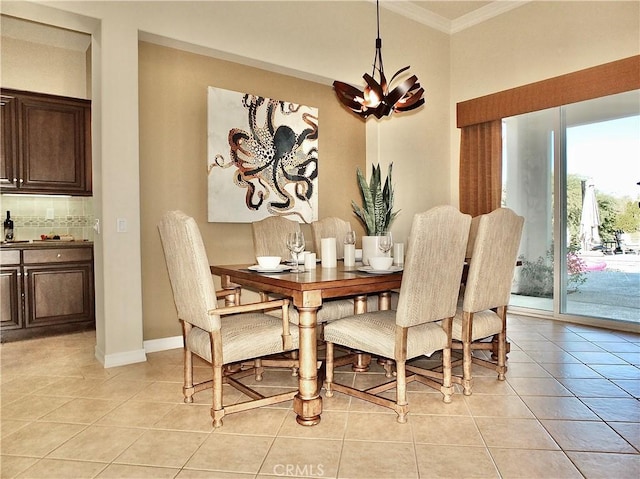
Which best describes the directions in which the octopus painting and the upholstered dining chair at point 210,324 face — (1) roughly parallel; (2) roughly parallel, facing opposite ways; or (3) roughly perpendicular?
roughly perpendicular

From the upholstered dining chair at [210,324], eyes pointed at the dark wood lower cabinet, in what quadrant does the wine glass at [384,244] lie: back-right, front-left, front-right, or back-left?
back-right

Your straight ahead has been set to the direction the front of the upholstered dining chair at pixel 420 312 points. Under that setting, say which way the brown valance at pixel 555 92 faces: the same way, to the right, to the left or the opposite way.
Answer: to the left

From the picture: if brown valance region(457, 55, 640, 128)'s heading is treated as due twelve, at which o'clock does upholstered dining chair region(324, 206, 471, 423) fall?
The upholstered dining chair is roughly at 11 o'clock from the brown valance.

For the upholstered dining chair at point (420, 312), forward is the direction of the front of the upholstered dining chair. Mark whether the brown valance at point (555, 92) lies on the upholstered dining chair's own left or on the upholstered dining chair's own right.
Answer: on the upholstered dining chair's own right

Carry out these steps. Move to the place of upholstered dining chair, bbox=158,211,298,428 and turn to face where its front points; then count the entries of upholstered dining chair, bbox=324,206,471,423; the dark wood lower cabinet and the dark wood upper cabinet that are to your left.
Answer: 2

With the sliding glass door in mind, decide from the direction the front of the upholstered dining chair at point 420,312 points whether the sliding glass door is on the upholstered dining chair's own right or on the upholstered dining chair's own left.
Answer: on the upholstered dining chair's own right

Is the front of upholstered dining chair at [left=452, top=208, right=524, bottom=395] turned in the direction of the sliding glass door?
no

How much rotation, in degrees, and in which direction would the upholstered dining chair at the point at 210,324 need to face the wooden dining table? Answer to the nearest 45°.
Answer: approximately 45° to its right

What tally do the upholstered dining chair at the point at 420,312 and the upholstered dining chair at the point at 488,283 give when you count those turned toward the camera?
0

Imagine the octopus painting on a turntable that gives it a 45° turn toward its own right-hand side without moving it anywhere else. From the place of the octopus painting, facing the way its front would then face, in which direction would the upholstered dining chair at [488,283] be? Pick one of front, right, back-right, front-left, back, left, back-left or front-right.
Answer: front-left

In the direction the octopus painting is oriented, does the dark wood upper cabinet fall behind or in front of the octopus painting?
behind

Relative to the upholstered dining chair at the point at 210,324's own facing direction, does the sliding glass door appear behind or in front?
in front

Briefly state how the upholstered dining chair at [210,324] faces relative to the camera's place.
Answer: facing away from the viewer and to the right of the viewer

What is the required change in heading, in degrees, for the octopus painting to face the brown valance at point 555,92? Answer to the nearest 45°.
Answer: approximately 45° to its left

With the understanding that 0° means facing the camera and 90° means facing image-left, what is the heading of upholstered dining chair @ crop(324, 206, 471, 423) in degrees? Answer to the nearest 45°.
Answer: approximately 135°

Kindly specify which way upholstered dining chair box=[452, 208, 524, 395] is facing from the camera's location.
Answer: facing away from the viewer and to the left of the viewer
